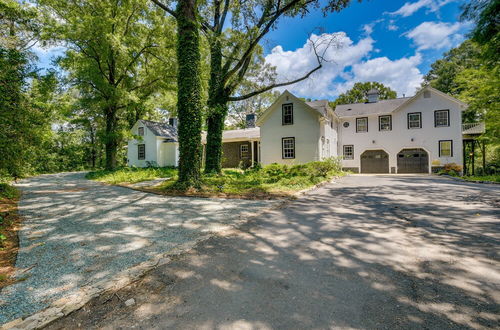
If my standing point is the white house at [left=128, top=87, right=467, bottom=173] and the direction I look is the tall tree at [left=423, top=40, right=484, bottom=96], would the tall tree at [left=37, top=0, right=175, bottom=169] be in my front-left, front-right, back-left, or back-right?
back-left

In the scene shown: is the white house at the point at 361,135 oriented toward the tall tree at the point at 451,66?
no

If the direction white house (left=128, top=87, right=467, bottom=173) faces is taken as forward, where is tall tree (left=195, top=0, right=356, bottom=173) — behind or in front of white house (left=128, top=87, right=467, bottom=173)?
in front

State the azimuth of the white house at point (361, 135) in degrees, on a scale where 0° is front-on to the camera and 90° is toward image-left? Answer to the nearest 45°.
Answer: approximately 0°

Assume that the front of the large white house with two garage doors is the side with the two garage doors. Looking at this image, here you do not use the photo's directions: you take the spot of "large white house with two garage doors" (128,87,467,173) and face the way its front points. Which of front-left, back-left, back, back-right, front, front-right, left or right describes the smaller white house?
right

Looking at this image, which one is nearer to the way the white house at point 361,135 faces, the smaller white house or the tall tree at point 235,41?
the tall tree

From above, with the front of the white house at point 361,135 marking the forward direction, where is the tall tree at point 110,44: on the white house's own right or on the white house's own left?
on the white house's own right
